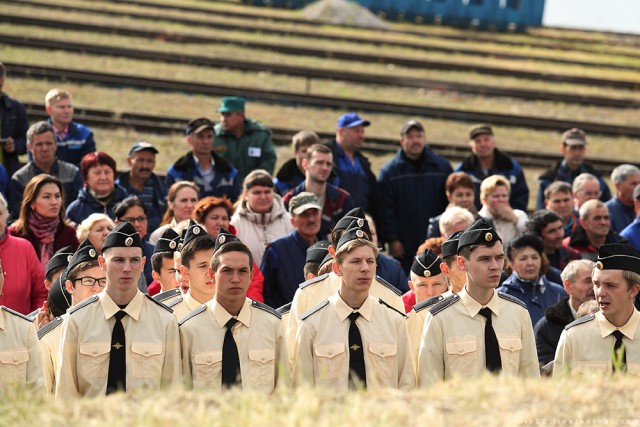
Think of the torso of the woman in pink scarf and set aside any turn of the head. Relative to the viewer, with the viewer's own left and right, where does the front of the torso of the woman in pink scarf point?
facing the viewer and to the right of the viewer

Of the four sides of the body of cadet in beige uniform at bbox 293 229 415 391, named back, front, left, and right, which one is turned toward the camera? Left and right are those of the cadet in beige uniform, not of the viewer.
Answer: front

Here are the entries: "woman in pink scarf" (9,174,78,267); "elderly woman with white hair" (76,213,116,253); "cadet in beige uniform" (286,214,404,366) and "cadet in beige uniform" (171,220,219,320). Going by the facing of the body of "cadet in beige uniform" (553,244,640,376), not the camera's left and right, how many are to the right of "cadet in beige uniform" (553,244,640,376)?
4

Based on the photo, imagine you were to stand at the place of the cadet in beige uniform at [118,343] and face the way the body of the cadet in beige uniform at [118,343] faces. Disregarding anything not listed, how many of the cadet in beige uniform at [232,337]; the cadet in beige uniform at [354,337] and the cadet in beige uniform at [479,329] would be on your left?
3

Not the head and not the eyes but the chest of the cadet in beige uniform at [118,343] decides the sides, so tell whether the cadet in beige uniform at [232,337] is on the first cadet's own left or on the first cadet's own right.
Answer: on the first cadet's own left

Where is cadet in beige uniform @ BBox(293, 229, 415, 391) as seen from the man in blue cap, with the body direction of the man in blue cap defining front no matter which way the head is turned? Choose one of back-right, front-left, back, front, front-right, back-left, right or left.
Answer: front-right

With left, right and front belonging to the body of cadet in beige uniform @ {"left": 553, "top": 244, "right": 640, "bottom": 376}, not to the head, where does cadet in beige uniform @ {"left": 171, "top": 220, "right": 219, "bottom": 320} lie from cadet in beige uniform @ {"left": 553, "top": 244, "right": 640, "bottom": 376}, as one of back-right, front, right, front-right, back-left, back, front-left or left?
right

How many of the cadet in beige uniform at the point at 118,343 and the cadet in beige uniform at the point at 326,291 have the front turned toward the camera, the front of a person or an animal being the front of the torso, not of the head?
2

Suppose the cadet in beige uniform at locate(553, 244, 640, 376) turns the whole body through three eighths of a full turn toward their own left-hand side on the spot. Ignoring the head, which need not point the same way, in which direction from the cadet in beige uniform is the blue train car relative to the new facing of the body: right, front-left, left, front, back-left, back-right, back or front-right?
front-left

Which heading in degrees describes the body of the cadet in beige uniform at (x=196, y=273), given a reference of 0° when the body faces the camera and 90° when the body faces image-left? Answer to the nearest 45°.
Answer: approximately 315°

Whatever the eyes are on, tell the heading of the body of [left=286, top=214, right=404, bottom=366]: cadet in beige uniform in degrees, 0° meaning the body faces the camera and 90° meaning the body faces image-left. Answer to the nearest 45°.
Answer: approximately 0°

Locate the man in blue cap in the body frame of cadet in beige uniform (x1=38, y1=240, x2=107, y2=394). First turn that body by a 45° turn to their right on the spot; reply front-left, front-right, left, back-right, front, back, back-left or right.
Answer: back-left
